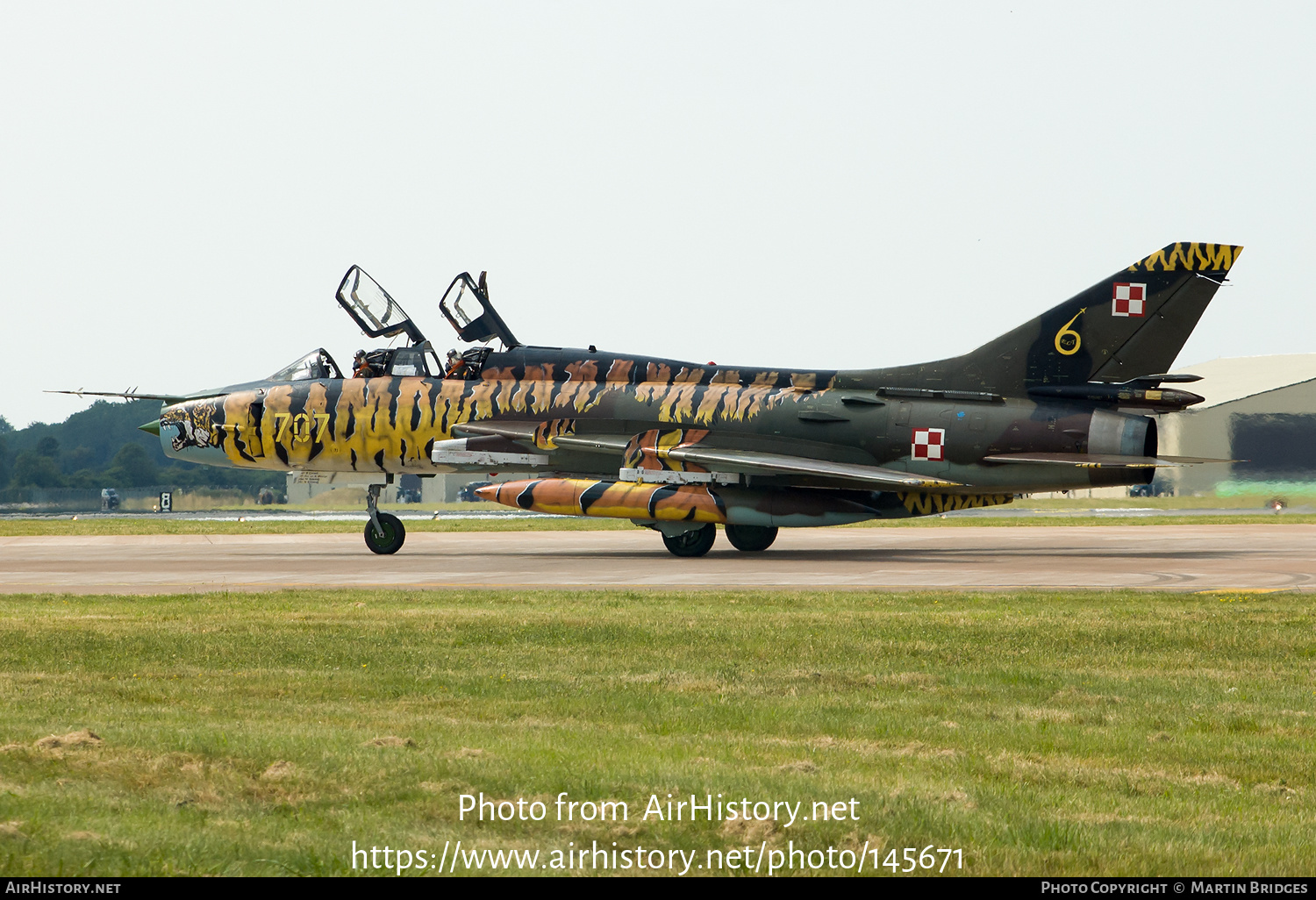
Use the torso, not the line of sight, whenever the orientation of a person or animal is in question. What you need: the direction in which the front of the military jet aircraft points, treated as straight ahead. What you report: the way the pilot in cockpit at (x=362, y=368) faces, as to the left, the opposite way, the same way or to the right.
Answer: the same way

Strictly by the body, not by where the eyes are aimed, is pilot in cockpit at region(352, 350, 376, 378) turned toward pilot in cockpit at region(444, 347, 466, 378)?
no

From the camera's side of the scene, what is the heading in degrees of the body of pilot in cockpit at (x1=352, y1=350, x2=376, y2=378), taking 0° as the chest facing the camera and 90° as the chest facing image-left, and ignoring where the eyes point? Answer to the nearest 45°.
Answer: approximately 90°

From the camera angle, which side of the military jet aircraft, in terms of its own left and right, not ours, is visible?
left
